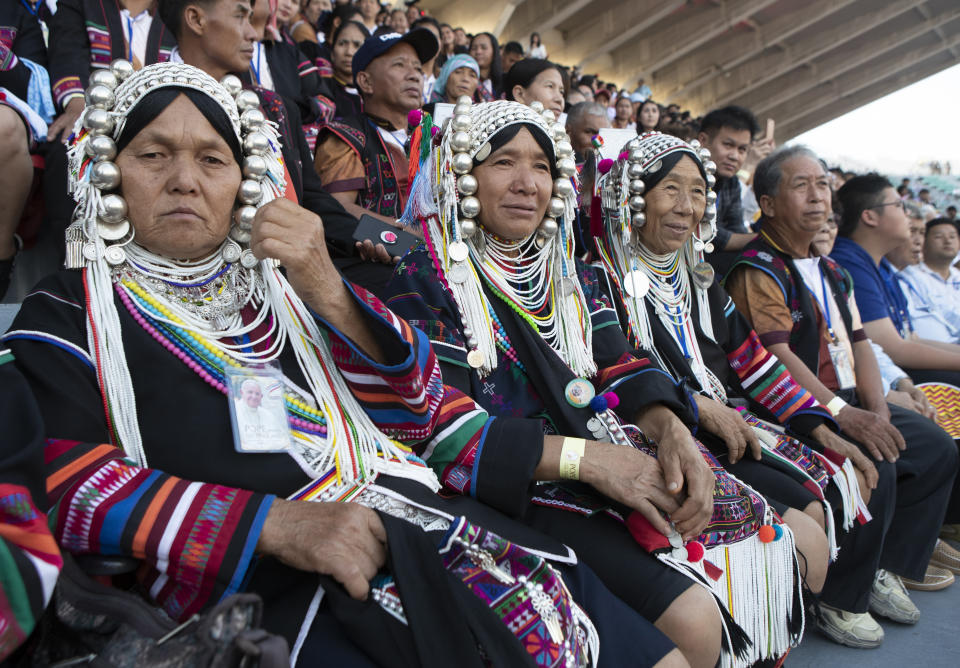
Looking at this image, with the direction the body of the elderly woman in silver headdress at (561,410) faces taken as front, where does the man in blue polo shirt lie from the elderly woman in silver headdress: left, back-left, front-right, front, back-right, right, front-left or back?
left

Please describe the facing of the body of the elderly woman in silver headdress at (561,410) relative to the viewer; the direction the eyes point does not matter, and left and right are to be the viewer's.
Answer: facing the viewer and to the right of the viewer

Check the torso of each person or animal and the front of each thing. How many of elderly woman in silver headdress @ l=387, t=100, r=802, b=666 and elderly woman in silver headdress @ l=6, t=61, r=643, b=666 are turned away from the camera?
0

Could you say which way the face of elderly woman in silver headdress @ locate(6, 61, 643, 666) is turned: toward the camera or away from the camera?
toward the camera

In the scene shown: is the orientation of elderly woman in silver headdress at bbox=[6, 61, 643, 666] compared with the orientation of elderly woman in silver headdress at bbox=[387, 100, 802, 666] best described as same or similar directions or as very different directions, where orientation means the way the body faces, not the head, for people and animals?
same or similar directions

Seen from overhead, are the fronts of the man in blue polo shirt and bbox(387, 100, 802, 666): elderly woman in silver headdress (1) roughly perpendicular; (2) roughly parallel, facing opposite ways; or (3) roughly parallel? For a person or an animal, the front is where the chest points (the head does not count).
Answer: roughly parallel

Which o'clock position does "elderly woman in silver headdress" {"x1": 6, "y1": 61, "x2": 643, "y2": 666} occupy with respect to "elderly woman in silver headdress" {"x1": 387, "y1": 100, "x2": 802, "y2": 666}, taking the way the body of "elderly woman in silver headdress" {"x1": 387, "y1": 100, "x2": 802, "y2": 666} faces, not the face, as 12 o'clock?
"elderly woman in silver headdress" {"x1": 6, "y1": 61, "x2": 643, "y2": 666} is roughly at 3 o'clock from "elderly woman in silver headdress" {"x1": 387, "y1": 100, "x2": 802, "y2": 666}.

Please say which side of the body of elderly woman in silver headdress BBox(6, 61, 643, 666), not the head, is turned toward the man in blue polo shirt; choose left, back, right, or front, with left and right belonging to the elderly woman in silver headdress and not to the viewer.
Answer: left

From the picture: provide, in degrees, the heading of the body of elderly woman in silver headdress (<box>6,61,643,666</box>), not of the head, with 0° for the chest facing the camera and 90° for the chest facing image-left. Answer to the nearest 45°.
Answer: approximately 315°

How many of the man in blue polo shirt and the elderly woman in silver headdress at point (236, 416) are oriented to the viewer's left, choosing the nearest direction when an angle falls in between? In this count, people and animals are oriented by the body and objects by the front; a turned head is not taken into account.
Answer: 0
